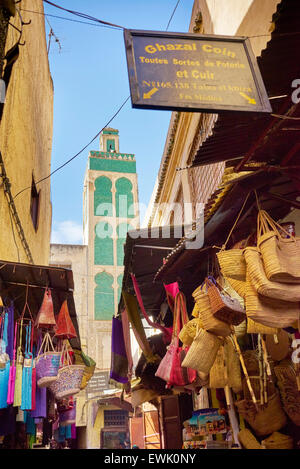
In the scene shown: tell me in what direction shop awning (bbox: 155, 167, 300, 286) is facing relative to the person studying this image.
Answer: facing to the left of the viewer

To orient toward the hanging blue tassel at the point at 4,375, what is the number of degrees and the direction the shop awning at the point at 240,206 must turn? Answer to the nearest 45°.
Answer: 0° — it already faces it

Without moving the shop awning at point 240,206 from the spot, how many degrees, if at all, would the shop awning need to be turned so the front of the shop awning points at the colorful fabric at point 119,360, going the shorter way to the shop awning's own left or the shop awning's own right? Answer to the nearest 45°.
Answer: approximately 45° to the shop awning's own right
